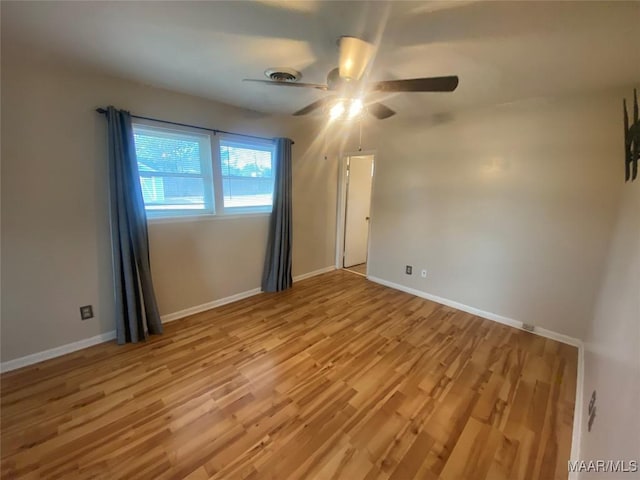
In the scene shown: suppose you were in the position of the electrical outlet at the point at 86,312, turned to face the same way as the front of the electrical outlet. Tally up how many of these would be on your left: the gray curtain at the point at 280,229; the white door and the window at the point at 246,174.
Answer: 3

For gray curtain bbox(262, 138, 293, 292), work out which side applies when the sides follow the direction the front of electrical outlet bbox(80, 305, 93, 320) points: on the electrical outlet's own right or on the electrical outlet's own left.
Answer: on the electrical outlet's own left

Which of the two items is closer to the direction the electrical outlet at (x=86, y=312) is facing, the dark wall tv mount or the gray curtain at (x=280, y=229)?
the dark wall tv mount

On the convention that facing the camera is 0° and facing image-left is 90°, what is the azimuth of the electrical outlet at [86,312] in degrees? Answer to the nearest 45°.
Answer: approximately 0°

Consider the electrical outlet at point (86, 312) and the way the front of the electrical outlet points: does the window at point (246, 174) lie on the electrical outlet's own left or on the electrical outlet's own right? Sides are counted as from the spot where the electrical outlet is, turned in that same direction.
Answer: on the electrical outlet's own left

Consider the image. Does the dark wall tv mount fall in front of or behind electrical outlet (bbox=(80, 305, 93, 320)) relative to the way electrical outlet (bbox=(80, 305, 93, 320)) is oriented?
in front

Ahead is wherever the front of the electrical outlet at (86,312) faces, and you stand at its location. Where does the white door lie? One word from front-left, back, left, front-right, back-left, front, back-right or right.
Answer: left
